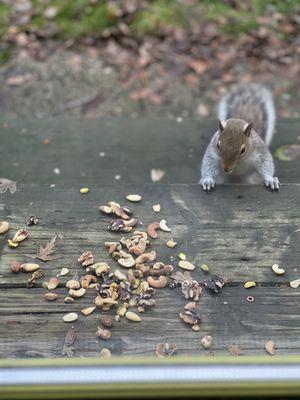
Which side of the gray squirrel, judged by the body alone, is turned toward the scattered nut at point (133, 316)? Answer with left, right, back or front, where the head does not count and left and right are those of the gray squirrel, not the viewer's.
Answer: front

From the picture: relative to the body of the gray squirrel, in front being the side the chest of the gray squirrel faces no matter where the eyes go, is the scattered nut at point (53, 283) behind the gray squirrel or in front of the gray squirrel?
in front

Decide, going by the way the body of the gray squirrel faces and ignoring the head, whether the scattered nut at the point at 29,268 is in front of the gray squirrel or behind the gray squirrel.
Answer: in front

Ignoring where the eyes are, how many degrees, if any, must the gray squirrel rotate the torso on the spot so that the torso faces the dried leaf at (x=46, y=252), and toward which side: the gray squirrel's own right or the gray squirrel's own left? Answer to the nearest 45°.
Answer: approximately 45° to the gray squirrel's own right

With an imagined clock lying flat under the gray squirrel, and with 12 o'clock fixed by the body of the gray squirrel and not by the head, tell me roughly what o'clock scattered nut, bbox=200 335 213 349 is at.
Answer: The scattered nut is roughly at 12 o'clock from the gray squirrel.

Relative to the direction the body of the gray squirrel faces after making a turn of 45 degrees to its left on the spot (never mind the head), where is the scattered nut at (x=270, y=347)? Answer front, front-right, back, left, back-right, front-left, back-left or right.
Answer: front-right

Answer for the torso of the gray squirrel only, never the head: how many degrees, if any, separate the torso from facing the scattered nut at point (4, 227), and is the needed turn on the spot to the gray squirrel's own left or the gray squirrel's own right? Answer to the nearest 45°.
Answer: approximately 45° to the gray squirrel's own right

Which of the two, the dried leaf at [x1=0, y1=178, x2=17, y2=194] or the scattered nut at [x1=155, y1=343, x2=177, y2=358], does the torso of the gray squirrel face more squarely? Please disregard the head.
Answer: the scattered nut

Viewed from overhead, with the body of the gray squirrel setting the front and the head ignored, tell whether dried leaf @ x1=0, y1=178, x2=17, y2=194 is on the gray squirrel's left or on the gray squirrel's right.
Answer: on the gray squirrel's right

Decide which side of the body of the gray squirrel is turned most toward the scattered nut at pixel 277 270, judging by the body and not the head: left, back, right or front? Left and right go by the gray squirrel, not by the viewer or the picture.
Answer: front

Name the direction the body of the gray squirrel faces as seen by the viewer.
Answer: toward the camera

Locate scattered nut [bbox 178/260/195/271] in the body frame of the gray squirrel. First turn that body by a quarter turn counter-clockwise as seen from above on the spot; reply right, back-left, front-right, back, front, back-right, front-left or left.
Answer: right

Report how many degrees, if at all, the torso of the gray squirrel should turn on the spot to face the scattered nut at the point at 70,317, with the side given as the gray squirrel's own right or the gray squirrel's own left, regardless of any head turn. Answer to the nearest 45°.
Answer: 0° — it already faces it
